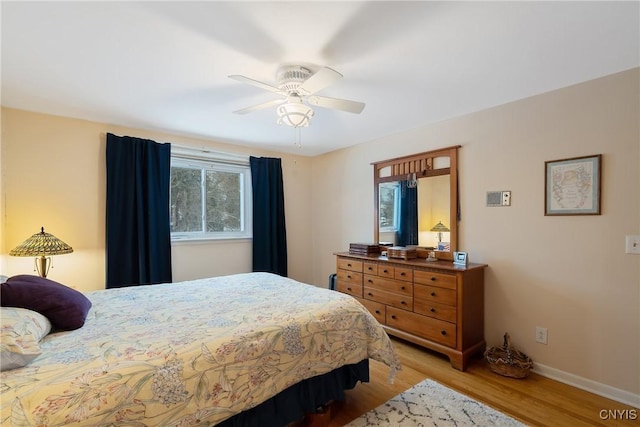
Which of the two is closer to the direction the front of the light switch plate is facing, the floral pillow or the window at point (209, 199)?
the floral pillow

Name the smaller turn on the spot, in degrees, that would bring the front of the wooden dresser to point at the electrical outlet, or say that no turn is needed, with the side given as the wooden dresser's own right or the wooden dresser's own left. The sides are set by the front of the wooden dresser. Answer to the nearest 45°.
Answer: approximately 135° to the wooden dresser's own left

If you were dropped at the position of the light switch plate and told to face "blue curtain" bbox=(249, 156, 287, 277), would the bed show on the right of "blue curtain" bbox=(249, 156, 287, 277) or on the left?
left

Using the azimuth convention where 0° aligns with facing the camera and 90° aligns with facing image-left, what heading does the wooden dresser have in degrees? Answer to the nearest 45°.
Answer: approximately 45°

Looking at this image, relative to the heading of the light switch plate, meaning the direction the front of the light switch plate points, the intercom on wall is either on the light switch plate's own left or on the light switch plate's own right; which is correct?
on the light switch plate's own right

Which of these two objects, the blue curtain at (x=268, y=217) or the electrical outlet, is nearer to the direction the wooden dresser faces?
the blue curtain

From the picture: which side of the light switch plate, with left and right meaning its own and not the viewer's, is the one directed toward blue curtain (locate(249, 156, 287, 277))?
right
